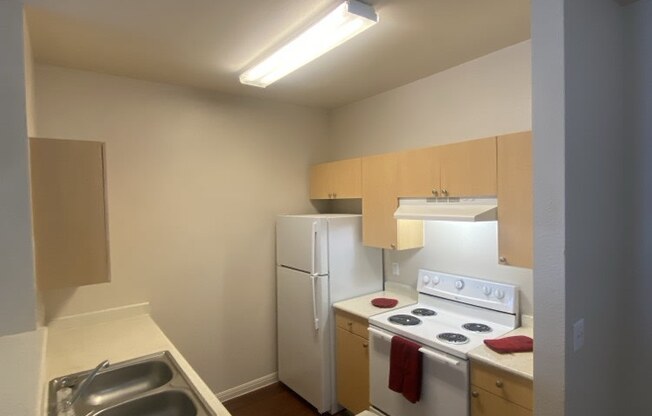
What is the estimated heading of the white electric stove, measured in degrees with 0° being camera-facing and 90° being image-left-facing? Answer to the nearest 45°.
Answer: approximately 45°

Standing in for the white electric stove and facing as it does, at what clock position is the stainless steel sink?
The stainless steel sink is roughly at 12 o'clock from the white electric stove.

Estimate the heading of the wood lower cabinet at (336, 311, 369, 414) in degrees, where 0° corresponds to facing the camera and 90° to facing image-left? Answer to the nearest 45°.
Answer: approximately 45°

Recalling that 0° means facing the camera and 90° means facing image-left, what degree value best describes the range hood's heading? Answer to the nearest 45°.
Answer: approximately 45°

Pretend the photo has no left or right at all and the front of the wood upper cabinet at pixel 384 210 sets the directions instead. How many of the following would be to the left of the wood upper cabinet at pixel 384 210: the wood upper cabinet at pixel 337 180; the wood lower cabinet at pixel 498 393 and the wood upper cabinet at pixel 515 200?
2

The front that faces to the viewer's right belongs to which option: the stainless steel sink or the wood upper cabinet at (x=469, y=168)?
the stainless steel sink

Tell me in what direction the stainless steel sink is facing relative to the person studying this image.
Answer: facing to the right of the viewer

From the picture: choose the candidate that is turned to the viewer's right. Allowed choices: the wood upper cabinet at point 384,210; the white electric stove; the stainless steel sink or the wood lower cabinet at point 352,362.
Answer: the stainless steel sink

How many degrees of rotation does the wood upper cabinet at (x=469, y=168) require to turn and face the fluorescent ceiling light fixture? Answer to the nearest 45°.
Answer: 0° — it already faces it
